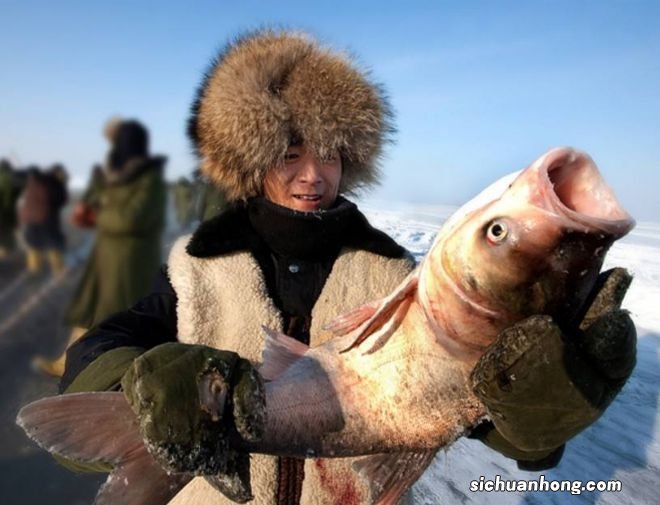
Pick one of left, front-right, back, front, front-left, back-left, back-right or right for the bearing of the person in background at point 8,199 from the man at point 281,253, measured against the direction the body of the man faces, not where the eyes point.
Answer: back-right

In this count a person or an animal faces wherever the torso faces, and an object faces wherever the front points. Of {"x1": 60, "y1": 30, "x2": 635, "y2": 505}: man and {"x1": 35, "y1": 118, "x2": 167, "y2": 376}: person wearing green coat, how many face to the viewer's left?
1

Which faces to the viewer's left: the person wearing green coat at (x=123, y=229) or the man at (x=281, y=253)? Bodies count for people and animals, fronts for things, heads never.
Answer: the person wearing green coat

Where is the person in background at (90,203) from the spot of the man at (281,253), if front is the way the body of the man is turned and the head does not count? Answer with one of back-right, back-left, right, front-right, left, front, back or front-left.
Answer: back-right

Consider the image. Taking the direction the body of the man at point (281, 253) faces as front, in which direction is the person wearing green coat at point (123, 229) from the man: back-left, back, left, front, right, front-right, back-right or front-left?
back-right

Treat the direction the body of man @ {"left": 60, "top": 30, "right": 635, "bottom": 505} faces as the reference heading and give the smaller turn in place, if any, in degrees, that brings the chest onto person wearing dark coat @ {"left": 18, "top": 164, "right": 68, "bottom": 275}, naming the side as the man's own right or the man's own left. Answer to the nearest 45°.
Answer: approximately 135° to the man's own right

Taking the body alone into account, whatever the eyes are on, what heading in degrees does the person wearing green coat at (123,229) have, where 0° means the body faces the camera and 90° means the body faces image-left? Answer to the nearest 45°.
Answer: approximately 90°

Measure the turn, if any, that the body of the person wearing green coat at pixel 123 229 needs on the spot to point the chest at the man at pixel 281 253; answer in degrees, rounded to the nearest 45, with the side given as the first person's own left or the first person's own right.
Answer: approximately 90° to the first person's own left
